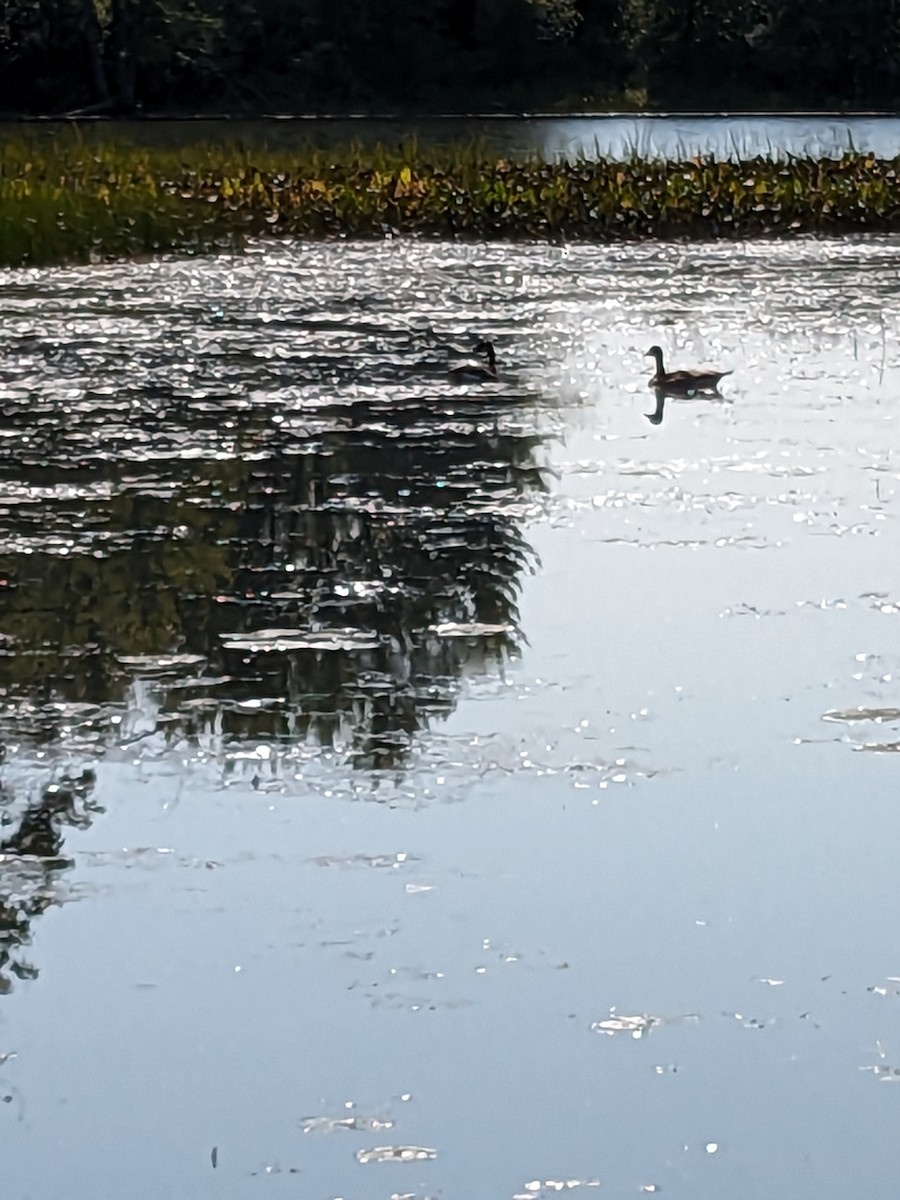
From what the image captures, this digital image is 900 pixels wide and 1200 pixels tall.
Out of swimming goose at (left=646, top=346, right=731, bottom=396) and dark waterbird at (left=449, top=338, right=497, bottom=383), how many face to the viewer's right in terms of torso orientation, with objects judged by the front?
1

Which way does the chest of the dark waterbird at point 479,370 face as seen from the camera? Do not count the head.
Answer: to the viewer's right

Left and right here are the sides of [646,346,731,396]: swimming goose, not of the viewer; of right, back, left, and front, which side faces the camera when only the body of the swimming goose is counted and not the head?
left

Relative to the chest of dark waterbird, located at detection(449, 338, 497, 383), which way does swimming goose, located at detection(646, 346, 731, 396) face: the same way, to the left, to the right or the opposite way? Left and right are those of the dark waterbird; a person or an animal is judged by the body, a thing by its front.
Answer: the opposite way

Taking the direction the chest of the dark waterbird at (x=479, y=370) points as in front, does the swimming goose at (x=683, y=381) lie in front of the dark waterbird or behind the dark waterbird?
in front

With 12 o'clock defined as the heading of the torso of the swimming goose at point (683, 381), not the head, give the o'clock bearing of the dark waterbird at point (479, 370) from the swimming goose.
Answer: The dark waterbird is roughly at 1 o'clock from the swimming goose.
